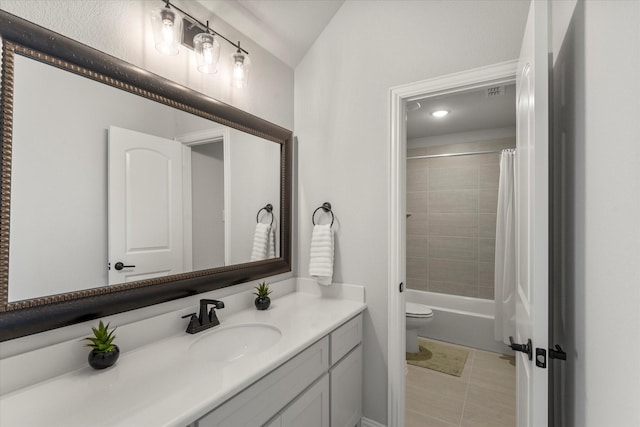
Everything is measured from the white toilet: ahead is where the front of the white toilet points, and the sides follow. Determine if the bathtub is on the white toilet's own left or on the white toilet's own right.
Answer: on the white toilet's own left

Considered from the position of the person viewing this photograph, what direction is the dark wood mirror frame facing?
facing the viewer and to the right of the viewer

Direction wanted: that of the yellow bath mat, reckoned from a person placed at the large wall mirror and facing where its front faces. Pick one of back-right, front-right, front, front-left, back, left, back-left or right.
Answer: front-left

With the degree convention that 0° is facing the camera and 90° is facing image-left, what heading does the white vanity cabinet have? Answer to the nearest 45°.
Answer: approximately 315°

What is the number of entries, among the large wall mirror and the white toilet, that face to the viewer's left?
0

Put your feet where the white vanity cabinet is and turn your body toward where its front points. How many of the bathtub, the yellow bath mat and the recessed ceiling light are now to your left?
3

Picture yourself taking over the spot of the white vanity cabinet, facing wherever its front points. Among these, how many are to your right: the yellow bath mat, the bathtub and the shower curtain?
0

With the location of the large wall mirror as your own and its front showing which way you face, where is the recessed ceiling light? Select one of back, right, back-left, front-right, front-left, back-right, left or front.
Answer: front-left

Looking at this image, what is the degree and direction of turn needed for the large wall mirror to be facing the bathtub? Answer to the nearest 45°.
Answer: approximately 45° to its left
